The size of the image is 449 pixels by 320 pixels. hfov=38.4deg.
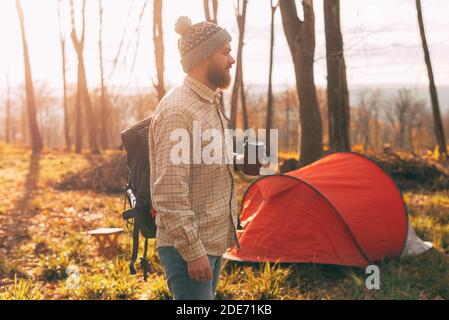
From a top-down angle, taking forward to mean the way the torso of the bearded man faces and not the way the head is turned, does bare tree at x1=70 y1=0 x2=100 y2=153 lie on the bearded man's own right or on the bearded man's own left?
on the bearded man's own left

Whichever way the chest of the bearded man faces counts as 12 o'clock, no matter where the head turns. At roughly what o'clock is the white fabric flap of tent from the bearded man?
The white fabric flap of tent is roughly at 10 o'clock from the bearded man.

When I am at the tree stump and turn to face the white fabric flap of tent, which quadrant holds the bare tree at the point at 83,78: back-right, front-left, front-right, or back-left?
back-left

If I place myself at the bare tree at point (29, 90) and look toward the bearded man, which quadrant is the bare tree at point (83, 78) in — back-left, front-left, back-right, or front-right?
front-left

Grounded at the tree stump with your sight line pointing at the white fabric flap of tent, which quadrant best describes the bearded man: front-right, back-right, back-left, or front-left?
front-right

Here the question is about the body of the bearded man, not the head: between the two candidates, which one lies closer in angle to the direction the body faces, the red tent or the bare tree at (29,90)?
the red tent

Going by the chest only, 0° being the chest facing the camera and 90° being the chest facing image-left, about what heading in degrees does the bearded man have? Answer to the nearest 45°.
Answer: approximately 270°

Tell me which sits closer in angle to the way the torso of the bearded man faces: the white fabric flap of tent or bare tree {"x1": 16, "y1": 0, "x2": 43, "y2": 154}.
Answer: the white fabric flap of tent

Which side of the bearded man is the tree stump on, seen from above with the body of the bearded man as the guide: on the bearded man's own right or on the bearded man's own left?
on the bearded man's own left

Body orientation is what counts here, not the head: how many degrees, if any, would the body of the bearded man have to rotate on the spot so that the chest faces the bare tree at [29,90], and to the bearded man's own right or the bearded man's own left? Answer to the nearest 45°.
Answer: approximately 90° to the bearded man's own left

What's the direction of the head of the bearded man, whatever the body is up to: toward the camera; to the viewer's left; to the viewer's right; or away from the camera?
to the viewer's right

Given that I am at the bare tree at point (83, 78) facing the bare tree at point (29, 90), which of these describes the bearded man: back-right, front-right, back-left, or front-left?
back-left
